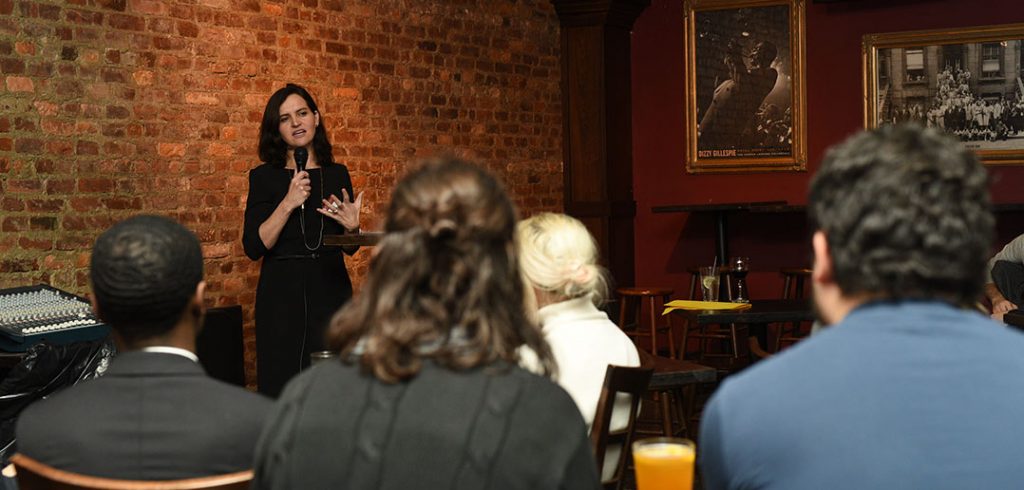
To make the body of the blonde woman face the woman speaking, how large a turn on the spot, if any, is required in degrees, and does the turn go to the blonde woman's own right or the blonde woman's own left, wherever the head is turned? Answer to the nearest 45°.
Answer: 0° — they already face them

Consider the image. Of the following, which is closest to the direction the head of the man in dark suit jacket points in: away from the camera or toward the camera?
away from the camera

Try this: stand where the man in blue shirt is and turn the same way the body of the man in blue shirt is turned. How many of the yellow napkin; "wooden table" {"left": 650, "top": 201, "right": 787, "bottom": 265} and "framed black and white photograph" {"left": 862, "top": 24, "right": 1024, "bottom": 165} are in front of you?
3

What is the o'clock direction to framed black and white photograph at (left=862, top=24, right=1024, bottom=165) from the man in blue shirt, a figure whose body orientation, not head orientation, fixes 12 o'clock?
The framed black and white photograph is roughly at 12 o'clock from the man in blue shirt.

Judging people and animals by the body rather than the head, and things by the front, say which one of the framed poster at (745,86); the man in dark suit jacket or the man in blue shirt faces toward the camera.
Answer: the framed poster

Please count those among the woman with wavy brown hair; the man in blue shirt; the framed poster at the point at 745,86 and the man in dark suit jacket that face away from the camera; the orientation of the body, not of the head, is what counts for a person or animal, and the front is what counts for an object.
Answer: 3

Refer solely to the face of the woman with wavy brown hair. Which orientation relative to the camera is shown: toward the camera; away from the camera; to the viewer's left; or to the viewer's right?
away from the camera

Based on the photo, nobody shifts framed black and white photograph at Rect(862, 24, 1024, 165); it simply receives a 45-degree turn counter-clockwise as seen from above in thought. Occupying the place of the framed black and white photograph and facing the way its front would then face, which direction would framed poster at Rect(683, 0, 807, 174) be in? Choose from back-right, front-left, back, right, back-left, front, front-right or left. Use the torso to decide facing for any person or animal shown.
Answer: right

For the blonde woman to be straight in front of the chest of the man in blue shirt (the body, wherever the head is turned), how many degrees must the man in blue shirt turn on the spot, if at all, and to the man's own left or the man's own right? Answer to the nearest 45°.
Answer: approximately 45° to the man's own left

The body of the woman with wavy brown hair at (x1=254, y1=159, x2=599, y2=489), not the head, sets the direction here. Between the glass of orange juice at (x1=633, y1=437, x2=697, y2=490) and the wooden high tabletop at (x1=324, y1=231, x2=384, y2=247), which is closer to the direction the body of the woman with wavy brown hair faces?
the wooden high tabletop

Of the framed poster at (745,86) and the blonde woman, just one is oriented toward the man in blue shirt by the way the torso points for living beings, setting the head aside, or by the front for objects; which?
the framed poster

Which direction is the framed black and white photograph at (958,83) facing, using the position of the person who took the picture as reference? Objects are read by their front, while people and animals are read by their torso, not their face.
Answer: facing the viewer and to the left of the viewer

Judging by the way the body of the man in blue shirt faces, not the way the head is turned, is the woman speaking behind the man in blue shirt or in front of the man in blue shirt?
in front

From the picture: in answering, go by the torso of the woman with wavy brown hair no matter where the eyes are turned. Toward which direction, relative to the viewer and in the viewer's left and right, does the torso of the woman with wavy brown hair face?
facing away from the viewer

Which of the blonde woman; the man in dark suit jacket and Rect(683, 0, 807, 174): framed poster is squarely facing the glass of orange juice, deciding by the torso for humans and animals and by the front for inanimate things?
the framed poster

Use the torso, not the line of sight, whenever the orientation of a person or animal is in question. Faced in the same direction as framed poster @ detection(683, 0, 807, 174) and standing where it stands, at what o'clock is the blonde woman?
The blonde woman is roughly at 12 o'clock from the framed poster.

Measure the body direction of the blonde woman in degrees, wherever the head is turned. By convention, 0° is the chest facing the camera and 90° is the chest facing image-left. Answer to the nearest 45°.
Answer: approximately 135°

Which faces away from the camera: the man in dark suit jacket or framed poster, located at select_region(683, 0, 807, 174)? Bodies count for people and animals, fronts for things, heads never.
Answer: the man in dark suit jacket

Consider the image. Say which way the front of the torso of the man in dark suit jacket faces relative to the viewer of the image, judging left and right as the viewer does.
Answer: facing away from the viewer

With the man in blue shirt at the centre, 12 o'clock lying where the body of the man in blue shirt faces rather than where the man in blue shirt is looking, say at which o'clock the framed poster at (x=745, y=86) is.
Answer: The framed poster is roughly at 12 o'clock from the man in blue shirt.
